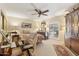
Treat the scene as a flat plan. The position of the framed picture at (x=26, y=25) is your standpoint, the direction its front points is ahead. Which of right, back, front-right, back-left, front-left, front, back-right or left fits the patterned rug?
left

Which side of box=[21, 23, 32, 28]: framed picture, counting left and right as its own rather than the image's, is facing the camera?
front

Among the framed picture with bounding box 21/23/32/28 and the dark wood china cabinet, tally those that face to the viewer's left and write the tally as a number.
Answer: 1

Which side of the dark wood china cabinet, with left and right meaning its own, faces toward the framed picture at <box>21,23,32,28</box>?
front

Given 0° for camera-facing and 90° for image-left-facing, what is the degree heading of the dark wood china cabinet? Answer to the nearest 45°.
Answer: approximately 90°

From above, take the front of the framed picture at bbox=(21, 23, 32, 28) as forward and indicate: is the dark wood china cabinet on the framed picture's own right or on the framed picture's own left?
on the framed picture's own left
